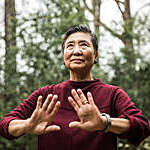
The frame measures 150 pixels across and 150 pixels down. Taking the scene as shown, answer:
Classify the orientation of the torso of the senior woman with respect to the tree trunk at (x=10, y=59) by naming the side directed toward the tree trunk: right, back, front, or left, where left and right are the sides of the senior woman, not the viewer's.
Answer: back

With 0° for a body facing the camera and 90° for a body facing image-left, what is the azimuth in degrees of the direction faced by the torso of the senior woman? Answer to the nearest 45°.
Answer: approximately 0°
